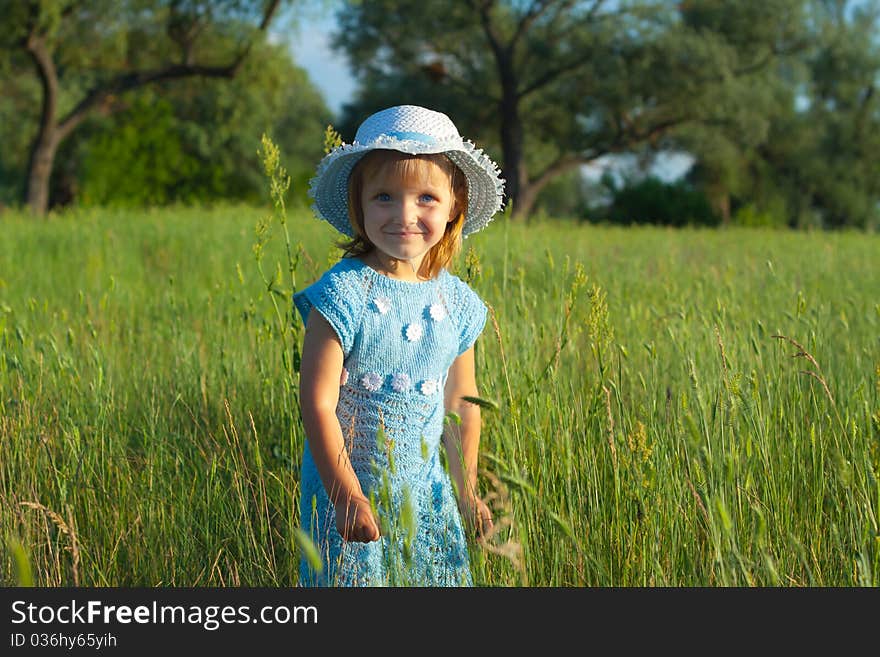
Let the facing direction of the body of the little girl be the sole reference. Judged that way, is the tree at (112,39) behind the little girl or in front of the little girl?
behind

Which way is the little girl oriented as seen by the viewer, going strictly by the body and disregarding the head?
toward the camera

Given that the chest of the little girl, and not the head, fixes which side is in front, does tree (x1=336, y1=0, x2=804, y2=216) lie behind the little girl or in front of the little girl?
behind

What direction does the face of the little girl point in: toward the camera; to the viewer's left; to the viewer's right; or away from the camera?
toward the camera

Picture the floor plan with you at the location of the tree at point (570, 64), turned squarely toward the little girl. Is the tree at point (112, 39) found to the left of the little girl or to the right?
right
